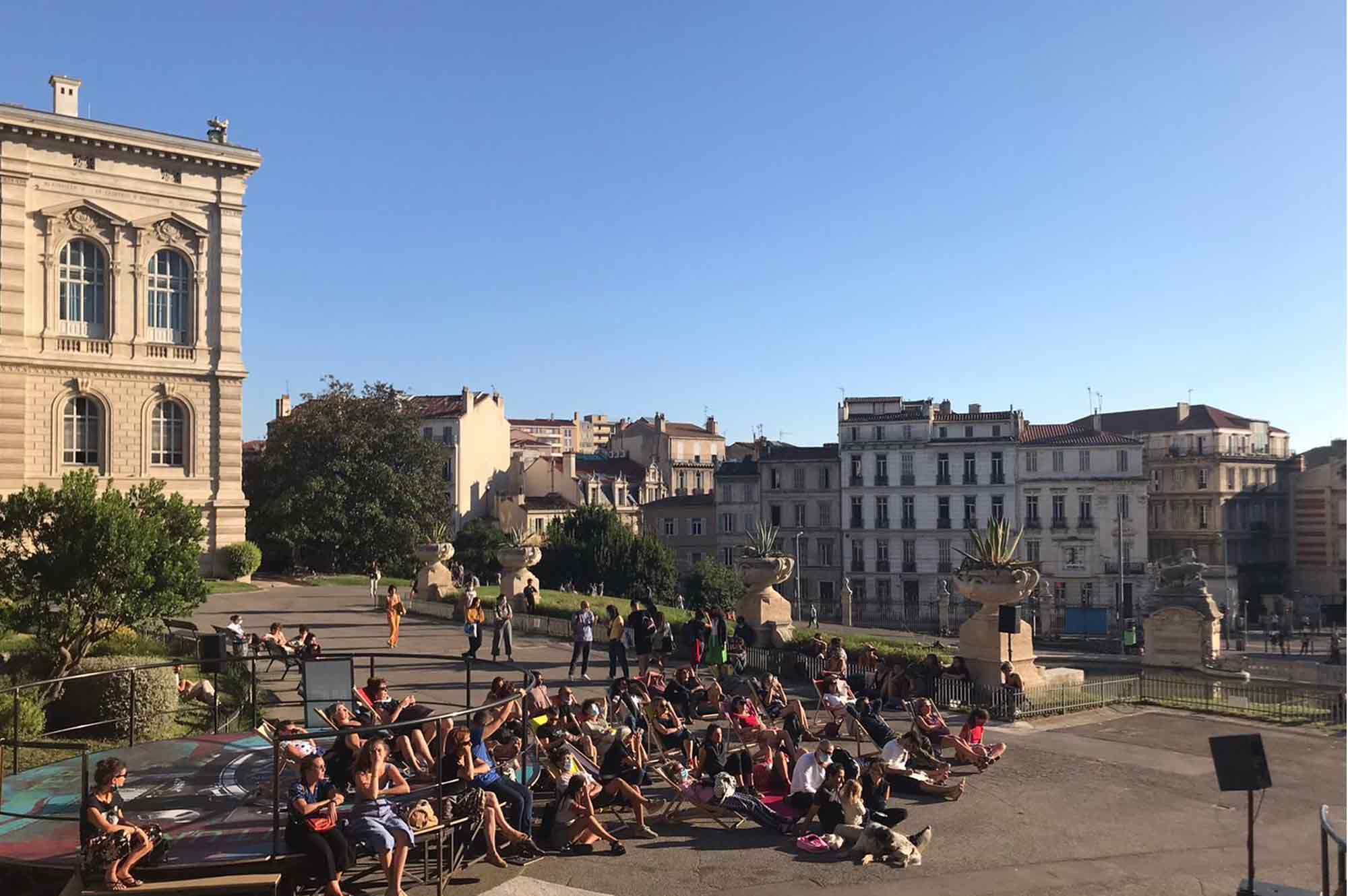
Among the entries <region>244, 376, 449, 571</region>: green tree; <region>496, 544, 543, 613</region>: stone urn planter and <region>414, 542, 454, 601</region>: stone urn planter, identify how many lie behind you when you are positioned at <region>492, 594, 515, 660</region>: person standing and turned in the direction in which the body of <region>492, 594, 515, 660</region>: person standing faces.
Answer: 3

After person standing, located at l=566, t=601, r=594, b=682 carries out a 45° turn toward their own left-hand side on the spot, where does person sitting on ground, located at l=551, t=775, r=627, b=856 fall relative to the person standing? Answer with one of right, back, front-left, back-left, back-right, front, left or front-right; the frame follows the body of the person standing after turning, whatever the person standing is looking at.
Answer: right

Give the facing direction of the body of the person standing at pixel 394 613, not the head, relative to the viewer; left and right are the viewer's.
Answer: facing the viewer

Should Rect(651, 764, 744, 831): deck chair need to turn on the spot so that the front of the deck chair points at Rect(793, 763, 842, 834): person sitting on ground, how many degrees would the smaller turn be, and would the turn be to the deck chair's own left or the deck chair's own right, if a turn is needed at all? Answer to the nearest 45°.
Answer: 0° — it already faces them

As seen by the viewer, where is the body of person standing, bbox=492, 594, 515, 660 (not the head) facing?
toward the camera

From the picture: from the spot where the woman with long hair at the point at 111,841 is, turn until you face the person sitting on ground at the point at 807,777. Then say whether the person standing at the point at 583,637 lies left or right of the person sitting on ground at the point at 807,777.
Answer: left

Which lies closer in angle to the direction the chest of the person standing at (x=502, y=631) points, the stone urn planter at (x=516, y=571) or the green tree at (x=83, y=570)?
the green tree

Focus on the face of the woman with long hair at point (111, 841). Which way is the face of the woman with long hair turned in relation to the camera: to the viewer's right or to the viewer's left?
to the viewer's right
